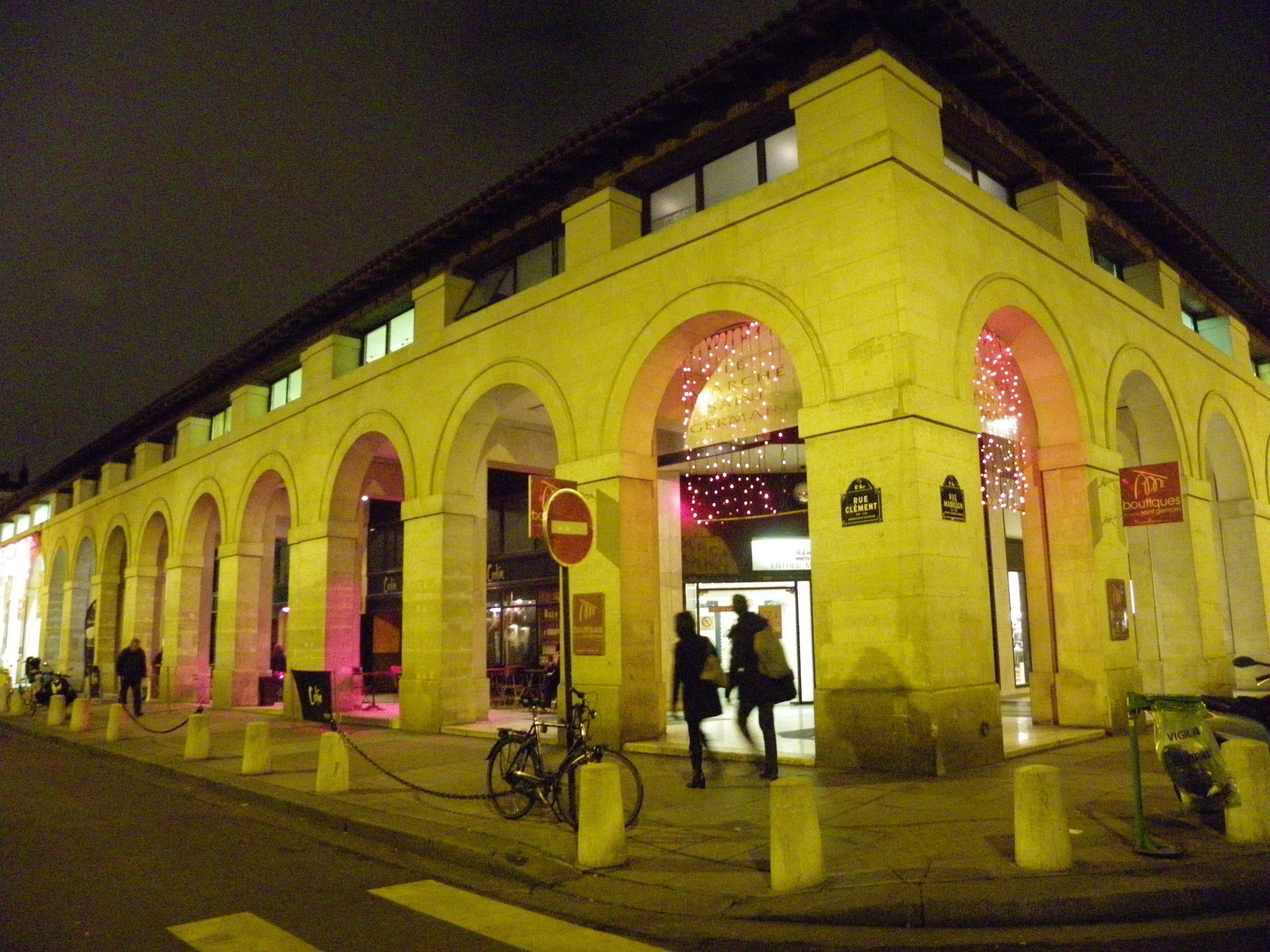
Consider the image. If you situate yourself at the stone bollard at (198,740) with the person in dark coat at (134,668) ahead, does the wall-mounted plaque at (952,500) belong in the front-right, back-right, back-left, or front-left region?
back-right

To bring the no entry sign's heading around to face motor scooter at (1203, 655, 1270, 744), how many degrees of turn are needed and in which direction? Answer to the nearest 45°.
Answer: approximately 45° to its left

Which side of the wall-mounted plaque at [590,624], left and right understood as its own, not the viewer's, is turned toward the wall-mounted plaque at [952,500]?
left
